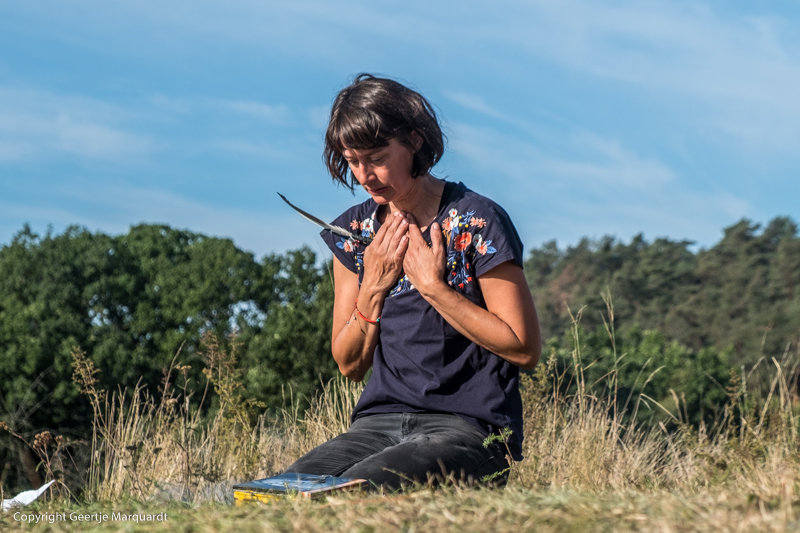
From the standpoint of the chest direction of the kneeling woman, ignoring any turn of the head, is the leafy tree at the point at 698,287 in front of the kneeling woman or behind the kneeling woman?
behind

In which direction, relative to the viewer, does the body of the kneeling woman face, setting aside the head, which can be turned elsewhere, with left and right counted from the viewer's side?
facing the viewer and to the left of the viewer
